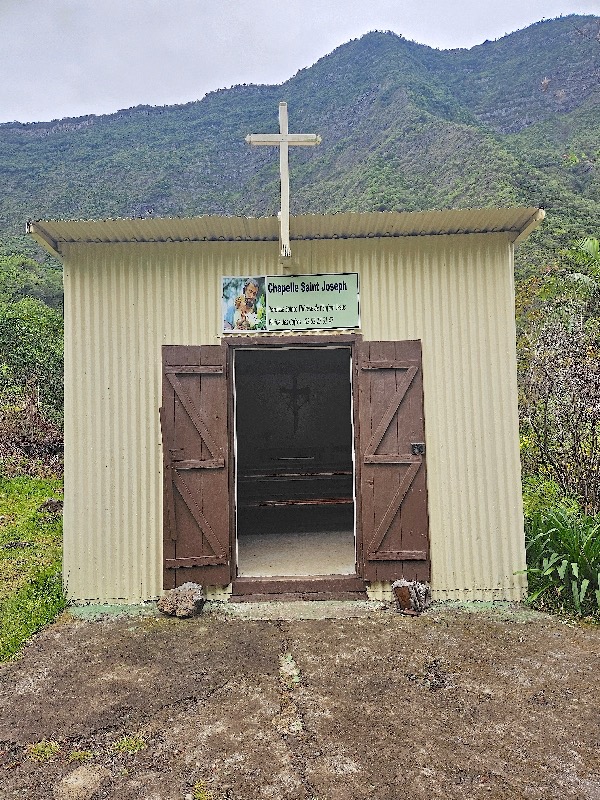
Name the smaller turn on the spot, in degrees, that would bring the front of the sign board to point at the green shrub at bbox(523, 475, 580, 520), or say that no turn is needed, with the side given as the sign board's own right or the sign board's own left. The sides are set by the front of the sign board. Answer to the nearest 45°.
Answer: approximately 135° to the sign board's own left

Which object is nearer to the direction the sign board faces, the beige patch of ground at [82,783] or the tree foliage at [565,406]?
the beige patch of ground

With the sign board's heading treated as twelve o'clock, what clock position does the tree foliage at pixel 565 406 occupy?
The tree foliage is roughly at 8 o'clock from the sign board.

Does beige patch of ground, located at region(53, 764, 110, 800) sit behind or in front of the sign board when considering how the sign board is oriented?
in front

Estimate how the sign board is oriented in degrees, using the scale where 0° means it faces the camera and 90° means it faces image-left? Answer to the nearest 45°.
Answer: approximately 0°
